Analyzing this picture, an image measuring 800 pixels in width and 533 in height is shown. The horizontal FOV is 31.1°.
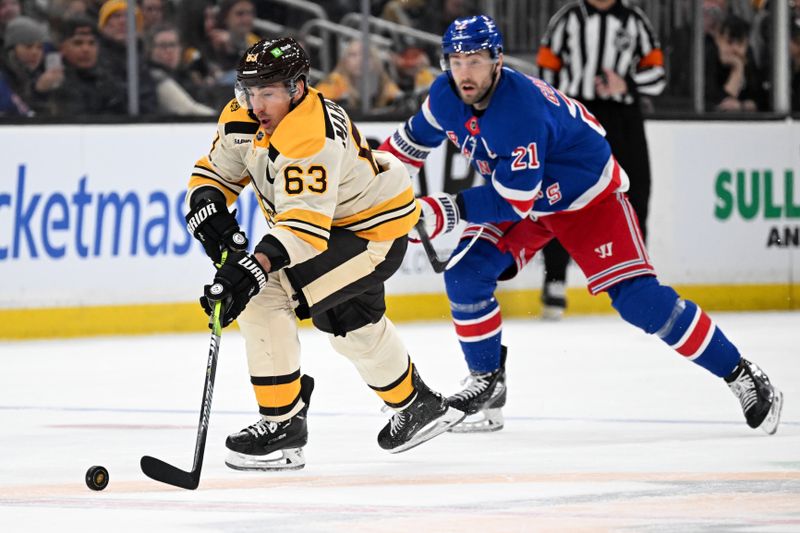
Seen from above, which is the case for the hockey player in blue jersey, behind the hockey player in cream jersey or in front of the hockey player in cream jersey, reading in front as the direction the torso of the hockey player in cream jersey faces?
behind

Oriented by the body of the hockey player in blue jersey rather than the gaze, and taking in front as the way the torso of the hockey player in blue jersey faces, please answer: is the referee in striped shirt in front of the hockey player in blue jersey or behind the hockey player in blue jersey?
behind

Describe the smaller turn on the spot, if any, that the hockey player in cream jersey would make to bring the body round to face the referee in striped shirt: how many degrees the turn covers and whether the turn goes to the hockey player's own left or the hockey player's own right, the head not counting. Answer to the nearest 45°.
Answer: approximately 135° to the hockey player's own right

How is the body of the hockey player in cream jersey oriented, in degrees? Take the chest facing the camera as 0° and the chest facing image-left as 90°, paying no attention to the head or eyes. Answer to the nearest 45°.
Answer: approximately 45°

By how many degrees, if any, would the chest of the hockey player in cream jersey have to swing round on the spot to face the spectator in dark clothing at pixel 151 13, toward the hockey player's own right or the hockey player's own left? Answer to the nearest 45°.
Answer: approximately 135° to the hockey player's own right

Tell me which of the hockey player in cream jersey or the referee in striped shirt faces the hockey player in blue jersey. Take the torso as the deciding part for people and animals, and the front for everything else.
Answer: the referee in striped shirt

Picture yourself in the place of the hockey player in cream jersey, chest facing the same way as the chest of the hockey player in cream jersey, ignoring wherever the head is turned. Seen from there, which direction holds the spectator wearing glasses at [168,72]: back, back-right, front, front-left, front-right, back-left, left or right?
back-right

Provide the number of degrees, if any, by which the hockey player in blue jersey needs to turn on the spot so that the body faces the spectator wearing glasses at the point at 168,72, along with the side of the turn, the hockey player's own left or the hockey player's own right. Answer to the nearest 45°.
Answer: approximately 90° to the hockey player's own right
